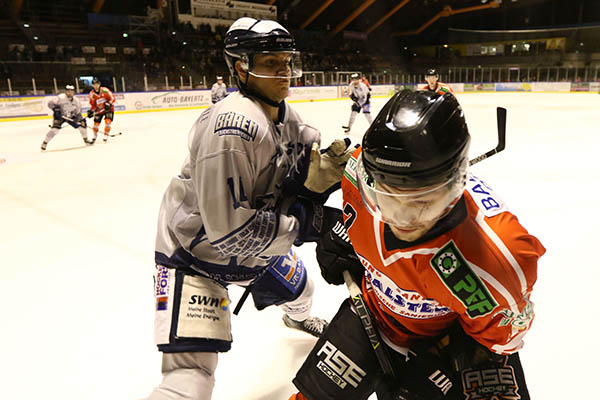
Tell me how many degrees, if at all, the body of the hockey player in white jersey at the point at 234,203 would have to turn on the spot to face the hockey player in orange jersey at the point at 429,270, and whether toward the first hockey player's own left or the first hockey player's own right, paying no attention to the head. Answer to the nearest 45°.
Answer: approximately 45° to the first hockey player's own right

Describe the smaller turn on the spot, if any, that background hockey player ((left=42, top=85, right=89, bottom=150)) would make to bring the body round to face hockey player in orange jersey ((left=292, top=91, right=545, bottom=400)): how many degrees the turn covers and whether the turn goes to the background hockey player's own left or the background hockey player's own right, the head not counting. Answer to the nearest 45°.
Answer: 0° — they already face them

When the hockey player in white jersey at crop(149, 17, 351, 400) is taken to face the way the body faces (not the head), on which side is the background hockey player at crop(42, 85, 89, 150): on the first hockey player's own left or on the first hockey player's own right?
on the first hockey player's own left

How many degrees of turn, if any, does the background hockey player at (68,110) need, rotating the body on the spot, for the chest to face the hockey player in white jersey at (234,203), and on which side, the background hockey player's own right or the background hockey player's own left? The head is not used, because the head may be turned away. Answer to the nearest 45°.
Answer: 0° — they already face them

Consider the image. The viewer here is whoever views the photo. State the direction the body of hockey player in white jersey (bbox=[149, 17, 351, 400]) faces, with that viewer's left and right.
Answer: facing to the right of the viewer

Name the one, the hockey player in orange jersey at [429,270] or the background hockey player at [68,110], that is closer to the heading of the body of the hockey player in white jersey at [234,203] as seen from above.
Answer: the hockey player in orange jersey
